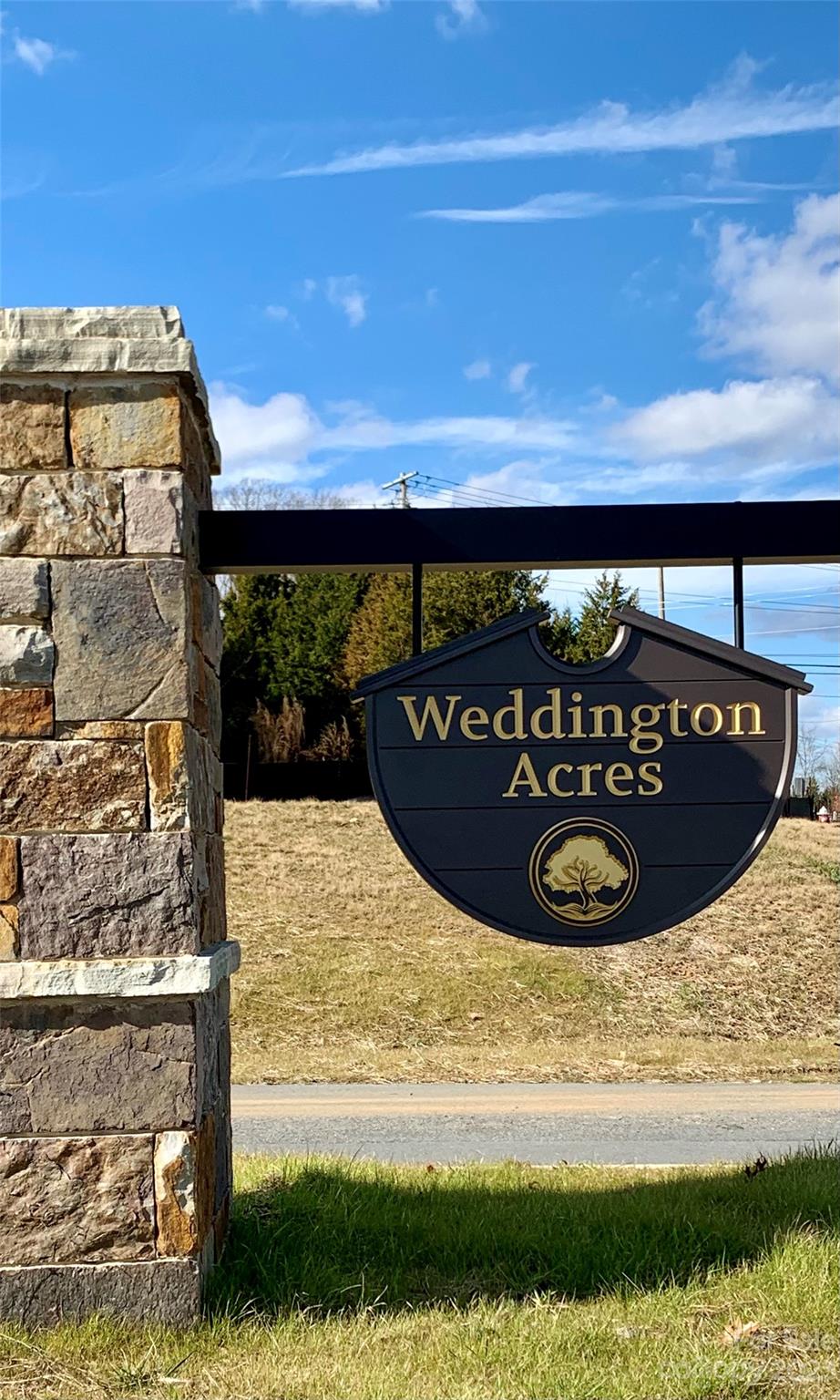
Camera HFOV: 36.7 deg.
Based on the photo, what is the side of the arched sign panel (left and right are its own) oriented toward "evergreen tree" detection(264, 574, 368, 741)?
back

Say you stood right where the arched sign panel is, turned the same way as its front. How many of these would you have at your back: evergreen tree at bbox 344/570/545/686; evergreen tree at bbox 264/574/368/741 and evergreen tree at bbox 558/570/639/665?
3

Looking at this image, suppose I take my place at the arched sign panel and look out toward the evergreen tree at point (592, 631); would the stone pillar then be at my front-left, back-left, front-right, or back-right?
back-left

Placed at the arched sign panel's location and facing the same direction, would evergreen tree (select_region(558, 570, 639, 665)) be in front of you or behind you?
behind

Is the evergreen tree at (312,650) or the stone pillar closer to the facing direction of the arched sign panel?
the stone pillar

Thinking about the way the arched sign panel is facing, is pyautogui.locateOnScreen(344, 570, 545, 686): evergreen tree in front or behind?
behind

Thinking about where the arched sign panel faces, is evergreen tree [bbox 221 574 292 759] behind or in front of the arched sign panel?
behind

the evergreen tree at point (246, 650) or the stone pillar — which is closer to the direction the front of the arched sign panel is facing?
the stone pillar

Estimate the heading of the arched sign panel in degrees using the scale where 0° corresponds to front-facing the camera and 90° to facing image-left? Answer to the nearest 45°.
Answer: approximately 0°

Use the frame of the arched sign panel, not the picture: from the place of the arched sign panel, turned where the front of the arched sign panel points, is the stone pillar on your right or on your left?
on your right
